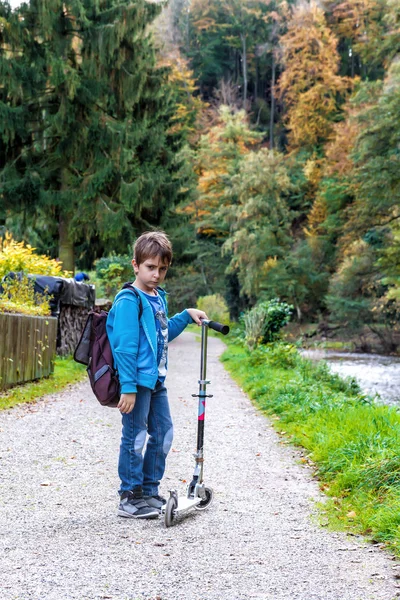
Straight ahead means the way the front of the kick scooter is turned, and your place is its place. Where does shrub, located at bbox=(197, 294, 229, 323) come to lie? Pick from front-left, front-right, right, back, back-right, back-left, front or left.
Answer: front-left

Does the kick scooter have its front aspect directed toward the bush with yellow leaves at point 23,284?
no

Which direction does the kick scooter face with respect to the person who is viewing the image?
facing away from the viewer and to the right of the viewer

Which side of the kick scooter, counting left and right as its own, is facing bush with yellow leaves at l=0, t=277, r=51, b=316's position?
left

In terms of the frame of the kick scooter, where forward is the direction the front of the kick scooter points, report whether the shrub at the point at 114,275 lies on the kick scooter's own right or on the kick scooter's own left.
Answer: on the kick scooter's own left

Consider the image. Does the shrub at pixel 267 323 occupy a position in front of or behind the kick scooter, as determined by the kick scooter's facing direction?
in front
